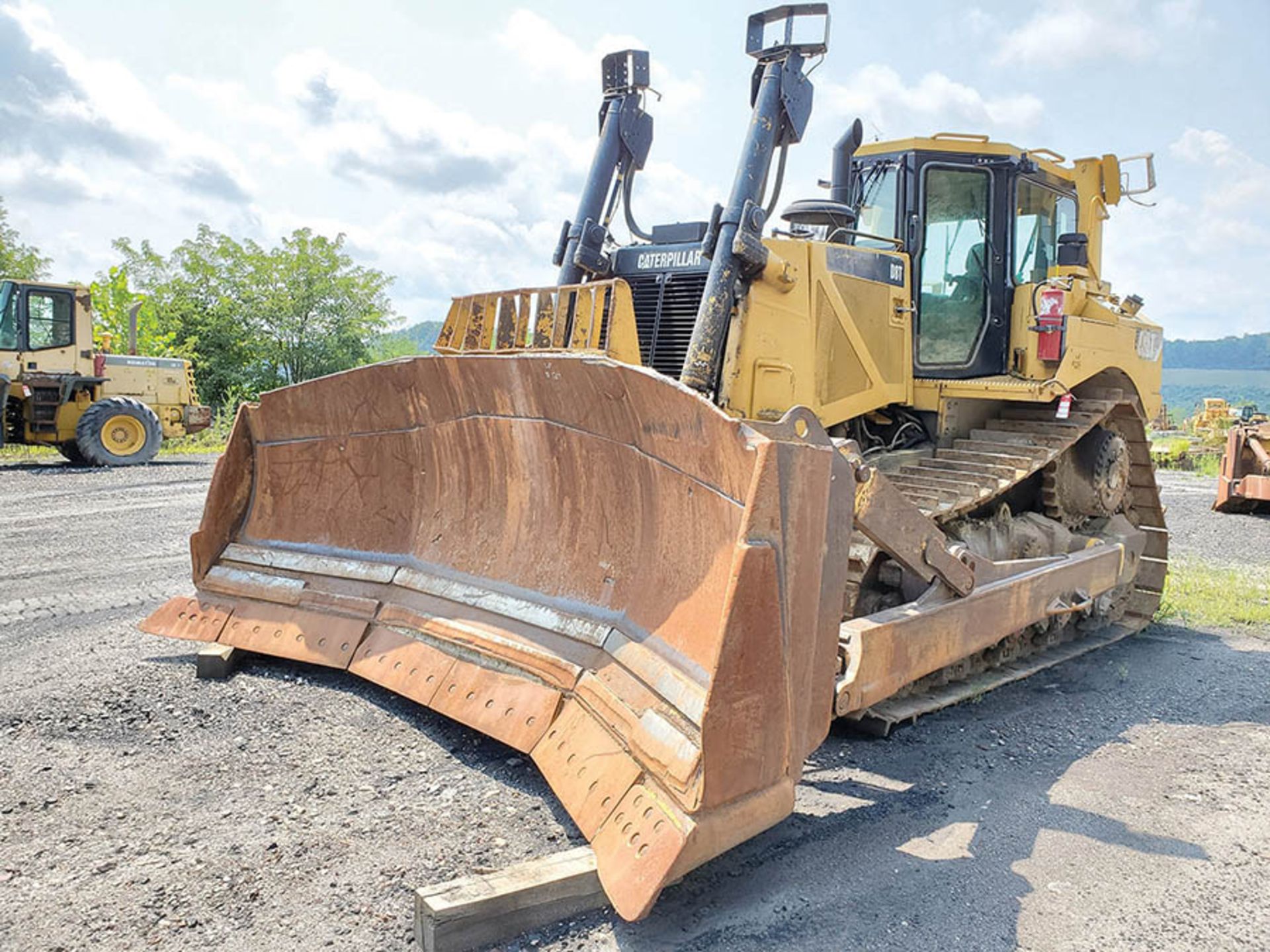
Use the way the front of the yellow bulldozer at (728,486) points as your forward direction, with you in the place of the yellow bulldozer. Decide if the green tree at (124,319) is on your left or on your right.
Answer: on your right

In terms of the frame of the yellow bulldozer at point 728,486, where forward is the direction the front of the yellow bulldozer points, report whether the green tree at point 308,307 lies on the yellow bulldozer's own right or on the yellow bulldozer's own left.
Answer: on the yellow bulldozer's own right

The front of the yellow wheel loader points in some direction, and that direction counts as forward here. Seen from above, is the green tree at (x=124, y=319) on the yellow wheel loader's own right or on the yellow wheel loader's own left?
on the yellow wheel loader's own right

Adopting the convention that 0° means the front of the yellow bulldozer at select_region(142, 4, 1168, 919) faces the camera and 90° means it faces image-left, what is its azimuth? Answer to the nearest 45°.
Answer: approximately 45°

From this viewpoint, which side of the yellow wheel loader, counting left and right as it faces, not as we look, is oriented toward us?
left

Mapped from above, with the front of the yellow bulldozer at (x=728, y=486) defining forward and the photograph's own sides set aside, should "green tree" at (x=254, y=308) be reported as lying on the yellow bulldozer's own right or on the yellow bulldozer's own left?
on the yellow bulldozer's own right
